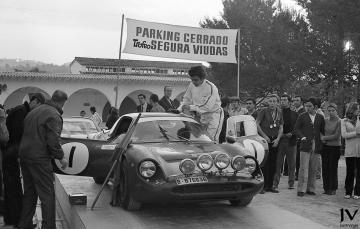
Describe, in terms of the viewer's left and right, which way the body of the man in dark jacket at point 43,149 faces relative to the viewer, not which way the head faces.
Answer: facing away from the viewer and to the right of the viewer

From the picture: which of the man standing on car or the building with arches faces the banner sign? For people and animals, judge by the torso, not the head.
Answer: the building with arches

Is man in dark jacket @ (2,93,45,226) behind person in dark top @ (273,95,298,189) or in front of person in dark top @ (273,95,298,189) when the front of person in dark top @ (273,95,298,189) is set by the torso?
in front

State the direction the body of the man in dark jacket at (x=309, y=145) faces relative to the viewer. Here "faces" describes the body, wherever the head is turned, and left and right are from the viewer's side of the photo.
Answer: facing the viewer

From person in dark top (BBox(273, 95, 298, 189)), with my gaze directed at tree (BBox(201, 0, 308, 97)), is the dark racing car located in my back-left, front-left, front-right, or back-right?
back-left

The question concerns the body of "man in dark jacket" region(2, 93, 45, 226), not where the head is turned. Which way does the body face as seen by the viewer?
to the viewer's right

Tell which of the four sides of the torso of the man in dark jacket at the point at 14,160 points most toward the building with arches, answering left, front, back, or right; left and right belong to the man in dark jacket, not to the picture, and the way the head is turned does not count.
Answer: left

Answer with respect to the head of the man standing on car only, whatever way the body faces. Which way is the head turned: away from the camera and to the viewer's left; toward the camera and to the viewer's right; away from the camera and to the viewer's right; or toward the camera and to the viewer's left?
toward the camera and to the viewer's left

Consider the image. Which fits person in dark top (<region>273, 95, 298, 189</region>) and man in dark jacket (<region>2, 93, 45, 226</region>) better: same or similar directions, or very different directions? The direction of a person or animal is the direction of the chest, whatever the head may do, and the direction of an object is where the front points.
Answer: very different directions

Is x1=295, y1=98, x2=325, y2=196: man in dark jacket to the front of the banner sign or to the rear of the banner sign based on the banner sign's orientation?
to the front

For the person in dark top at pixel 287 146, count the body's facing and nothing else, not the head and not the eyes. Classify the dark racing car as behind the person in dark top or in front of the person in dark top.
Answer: in front

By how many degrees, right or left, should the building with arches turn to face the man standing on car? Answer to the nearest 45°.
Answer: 0° — it already faces them

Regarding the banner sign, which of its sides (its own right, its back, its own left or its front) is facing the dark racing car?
front

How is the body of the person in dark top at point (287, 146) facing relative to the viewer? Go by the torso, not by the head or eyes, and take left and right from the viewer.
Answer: facing the viewer and to the left of the viewer

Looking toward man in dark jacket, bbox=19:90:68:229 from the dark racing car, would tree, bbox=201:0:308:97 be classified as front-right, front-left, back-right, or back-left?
back-right

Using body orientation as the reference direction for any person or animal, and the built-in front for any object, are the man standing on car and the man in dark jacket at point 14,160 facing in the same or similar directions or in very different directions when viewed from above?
very different directions
